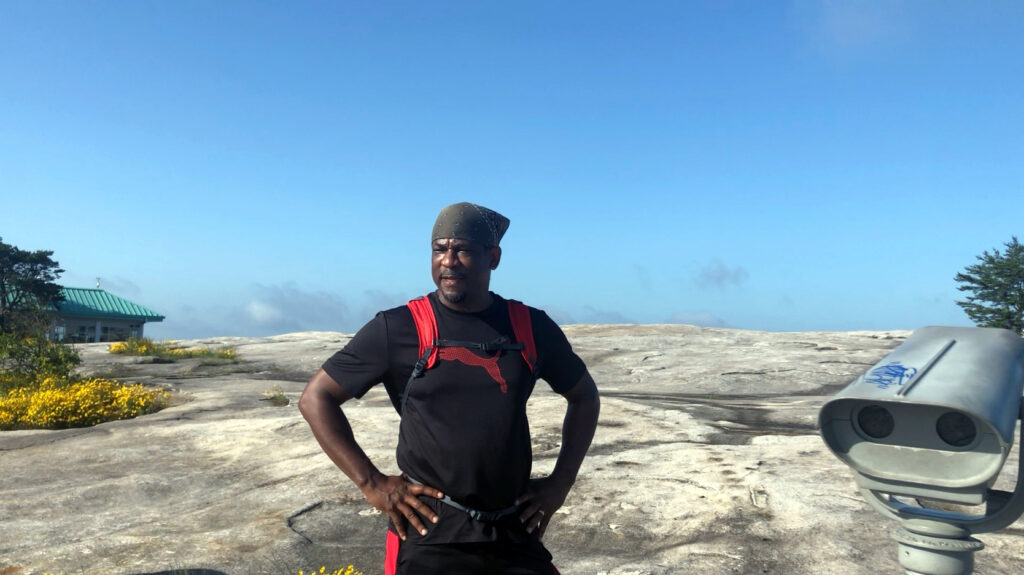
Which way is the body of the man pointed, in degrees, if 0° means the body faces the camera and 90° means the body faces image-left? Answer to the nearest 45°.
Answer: approximately 0°

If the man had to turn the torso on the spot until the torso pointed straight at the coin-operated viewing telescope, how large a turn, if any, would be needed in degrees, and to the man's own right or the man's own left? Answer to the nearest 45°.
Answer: approximately 90° to the man's own left

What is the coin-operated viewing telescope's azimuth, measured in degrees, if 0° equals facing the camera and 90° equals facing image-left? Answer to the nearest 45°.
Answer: approximately 45°

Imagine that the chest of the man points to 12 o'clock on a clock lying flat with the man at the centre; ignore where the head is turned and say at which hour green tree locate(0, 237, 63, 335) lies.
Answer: The green tree is roughly at 5 o'clock from the man.

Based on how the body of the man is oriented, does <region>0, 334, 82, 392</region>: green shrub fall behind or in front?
behind

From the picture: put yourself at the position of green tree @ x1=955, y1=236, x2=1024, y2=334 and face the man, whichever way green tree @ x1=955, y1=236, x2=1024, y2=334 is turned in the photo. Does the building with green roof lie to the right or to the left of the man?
right

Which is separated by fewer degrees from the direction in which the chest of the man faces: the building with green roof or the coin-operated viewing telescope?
the coin-operated viewing telescope

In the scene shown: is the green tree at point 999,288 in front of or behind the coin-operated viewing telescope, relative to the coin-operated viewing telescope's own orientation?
behind

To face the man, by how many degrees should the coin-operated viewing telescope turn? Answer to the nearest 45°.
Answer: approximately 45° to its right

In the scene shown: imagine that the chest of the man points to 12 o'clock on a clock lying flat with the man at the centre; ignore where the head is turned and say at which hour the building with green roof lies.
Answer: The building with green roof is roughly at 5 o'clock from the man.

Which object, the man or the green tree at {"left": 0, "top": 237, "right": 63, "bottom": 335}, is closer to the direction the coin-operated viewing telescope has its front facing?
the man

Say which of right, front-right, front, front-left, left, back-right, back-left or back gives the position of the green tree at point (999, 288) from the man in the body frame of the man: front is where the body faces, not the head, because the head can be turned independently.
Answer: back-left
